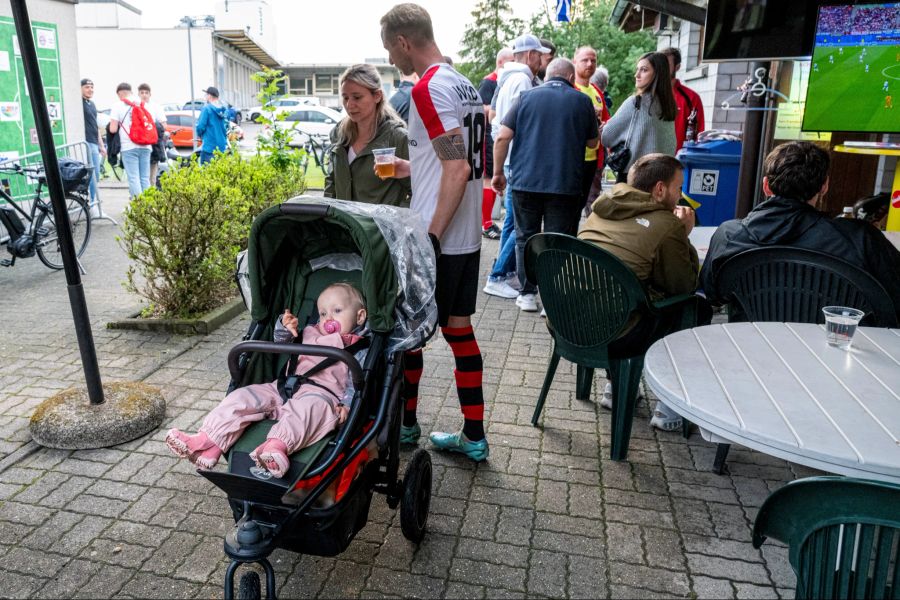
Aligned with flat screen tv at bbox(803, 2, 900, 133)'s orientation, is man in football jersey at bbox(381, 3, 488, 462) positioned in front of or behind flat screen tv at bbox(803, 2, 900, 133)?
in front

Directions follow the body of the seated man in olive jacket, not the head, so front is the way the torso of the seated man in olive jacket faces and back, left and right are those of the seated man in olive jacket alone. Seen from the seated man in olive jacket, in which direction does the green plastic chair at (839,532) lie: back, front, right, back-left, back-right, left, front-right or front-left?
back-right

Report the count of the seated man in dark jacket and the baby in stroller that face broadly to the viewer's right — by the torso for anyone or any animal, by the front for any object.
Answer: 0

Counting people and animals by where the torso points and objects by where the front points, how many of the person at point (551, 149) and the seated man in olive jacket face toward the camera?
0

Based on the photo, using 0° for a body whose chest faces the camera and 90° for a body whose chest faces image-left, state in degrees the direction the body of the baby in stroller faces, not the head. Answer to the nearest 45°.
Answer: approximately 45°

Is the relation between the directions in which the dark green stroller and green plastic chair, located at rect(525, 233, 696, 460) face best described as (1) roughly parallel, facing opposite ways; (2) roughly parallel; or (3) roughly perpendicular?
roughly parallel, facing opposite ways

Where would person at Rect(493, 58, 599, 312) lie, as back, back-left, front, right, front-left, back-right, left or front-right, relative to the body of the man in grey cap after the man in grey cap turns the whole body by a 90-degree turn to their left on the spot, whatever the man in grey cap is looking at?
back

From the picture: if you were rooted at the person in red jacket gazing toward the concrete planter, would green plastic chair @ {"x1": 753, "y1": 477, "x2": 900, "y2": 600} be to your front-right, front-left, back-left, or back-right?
front-left

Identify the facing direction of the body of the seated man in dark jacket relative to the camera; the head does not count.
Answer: away from the camera

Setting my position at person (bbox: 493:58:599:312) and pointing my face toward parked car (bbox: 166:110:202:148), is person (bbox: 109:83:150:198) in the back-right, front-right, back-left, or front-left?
front-left

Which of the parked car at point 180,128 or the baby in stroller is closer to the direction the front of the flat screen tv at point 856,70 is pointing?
the baby in stroller

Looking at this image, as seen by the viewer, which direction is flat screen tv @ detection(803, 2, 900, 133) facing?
toward the camera

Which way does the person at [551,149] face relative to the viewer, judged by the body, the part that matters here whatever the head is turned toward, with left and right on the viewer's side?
facing away from the viewer

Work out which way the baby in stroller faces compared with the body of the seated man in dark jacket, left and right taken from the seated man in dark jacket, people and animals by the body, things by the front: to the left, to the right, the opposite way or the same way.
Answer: the opposite way

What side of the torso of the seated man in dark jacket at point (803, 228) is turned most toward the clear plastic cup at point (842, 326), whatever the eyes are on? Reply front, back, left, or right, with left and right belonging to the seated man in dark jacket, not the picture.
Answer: back

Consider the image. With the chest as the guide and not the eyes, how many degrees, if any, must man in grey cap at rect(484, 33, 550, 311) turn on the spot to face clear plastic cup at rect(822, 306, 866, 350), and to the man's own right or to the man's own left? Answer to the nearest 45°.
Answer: approximately 90° to the man's own right
